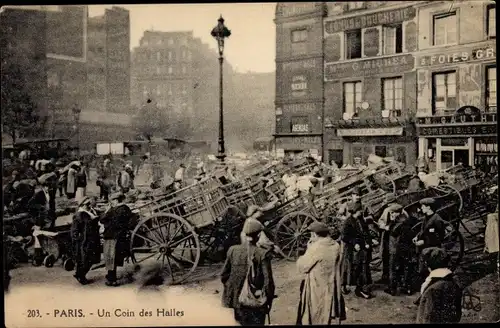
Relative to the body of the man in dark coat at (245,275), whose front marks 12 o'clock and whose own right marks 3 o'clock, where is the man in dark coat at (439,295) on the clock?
the man in dark coat at (439,295) is roughly at 3 o'clock from the man in dark coat at (245,275).

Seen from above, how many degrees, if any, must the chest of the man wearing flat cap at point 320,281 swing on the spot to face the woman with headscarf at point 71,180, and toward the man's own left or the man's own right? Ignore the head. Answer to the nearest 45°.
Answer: approximately 45° to the man's own left

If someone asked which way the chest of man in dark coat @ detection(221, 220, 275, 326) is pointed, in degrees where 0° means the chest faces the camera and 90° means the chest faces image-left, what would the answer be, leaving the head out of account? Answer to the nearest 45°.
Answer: approximately 180°

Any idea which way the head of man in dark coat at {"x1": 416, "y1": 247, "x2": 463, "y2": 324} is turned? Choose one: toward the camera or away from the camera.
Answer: away from the camera

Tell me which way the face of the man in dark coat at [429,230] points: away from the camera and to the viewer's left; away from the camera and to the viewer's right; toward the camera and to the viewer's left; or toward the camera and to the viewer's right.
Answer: toward the camera and to the viewer's left

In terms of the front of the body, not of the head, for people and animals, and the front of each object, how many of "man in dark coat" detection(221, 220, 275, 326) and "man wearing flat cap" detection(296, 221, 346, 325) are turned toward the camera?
0

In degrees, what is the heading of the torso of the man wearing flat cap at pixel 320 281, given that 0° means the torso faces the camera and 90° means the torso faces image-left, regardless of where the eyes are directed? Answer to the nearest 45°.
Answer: approximately 135°

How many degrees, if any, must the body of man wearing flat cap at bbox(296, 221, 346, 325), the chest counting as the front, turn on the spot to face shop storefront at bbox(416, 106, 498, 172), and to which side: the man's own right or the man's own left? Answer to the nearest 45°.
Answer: approximately 90° to the man's own right
